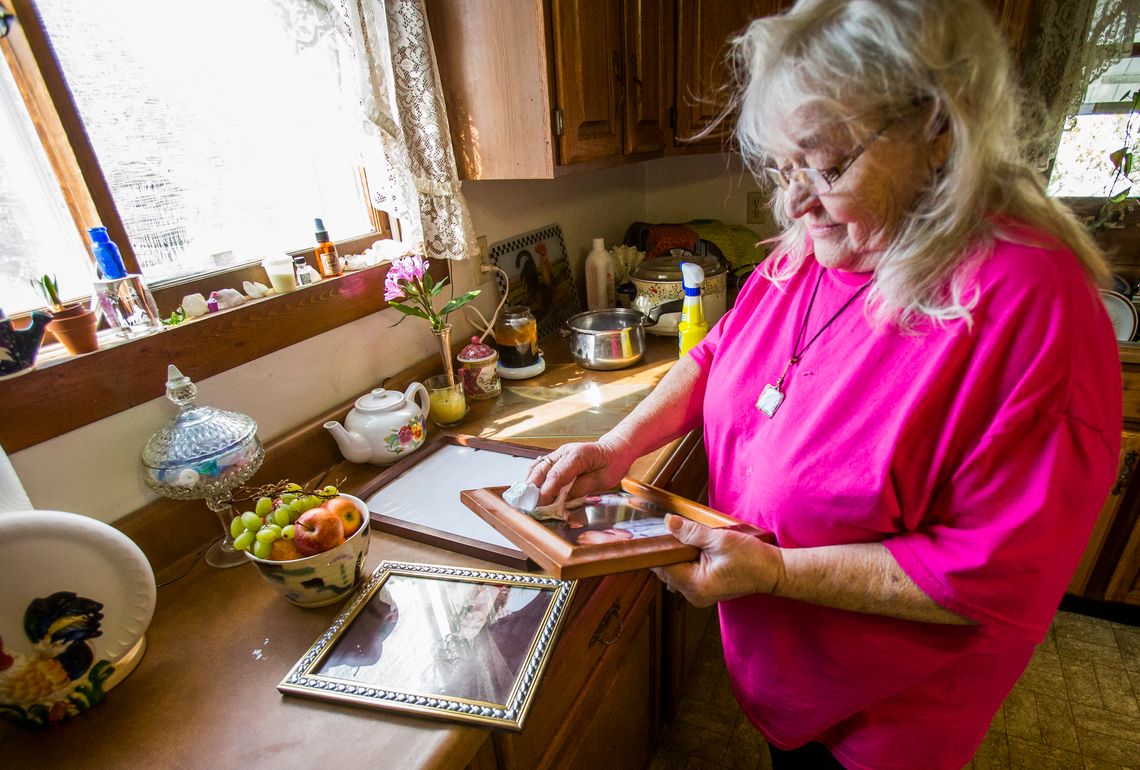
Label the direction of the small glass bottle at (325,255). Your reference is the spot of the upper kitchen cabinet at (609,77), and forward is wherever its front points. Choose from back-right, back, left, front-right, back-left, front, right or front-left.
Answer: right

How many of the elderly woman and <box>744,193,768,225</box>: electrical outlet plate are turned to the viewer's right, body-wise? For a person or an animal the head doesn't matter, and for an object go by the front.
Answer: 0

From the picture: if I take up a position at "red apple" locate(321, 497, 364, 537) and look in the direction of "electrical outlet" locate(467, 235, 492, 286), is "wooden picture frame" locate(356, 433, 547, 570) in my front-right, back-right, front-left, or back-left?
front-right

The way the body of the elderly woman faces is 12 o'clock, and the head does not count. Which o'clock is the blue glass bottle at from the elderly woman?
The blue glass bottle is roughly at 1 o'clock from the elderly woman.

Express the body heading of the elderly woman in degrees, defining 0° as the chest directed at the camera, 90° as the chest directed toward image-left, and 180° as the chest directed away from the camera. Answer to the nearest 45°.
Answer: approximately 45°

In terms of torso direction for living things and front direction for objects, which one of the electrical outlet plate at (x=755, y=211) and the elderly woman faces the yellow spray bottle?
the electrical outlet plate

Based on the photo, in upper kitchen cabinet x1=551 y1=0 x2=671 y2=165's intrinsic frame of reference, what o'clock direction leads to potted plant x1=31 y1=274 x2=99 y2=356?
The potted plant is roughly at 3 o'clock from the upper kitchen cabinet.

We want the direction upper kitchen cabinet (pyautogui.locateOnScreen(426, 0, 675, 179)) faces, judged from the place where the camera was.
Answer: facing the viewer and to the right of the viewer

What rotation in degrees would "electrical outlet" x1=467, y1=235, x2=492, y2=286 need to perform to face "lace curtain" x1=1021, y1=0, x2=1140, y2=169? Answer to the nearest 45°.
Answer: approximately 45° to its left

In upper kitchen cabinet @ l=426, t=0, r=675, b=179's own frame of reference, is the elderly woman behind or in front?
in front

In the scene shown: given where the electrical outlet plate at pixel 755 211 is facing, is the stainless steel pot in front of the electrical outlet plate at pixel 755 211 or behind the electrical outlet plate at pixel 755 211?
in front

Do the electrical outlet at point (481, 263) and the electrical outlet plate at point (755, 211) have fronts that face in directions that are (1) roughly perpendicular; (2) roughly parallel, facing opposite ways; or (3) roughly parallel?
roughly perpendicular

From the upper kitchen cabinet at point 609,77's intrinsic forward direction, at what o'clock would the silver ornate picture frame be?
The silver ornate picture frame is roughly at 2 o'clock from the upper kitchen cabinet.

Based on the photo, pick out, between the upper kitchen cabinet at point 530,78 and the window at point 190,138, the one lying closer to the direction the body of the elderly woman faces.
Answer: the window

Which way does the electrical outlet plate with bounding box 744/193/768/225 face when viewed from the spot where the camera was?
facing the viewer

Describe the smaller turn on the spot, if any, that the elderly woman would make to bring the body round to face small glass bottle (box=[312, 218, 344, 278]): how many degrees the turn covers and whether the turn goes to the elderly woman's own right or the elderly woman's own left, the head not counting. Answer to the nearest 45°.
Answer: approximately 45° to the elderly woman's own right

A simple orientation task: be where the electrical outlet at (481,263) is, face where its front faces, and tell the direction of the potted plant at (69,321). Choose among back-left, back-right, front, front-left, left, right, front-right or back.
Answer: right

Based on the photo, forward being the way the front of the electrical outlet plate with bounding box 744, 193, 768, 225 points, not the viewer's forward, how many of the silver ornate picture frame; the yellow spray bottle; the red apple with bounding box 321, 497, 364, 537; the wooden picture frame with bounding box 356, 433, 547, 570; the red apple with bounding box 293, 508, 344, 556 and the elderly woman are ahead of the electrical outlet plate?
6
